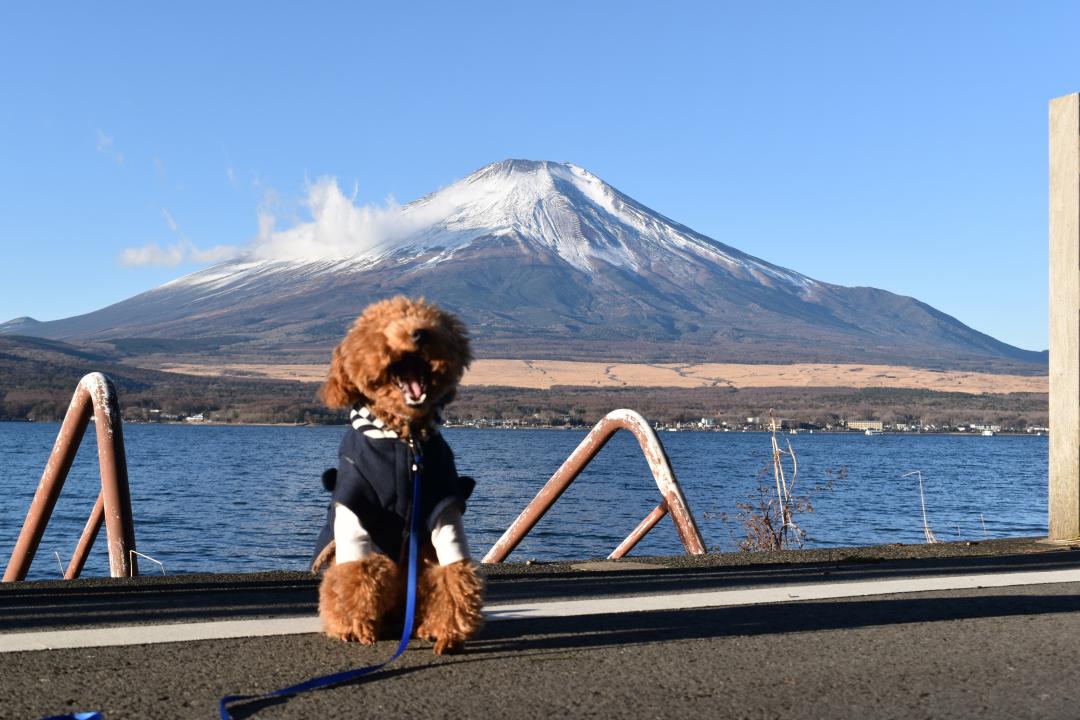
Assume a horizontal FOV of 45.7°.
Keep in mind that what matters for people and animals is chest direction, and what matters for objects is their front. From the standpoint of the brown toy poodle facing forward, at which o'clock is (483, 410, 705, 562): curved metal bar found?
The curved metal bar is roughly at 7 o'clock from the brown toy poodle.

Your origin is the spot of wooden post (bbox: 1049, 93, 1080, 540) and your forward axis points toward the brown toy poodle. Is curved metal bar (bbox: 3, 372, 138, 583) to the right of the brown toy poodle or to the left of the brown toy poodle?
right

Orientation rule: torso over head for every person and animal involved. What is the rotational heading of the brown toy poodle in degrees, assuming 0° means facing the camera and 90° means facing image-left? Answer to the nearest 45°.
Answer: approximately 0°

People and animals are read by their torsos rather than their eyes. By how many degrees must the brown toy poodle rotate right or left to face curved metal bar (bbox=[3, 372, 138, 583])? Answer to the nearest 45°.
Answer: approximately 135° to its right

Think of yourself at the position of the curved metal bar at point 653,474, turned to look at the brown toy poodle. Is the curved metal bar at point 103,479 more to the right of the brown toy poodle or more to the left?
right

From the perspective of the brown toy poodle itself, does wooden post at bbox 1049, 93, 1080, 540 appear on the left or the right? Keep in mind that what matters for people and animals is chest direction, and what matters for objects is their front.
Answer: on its left
